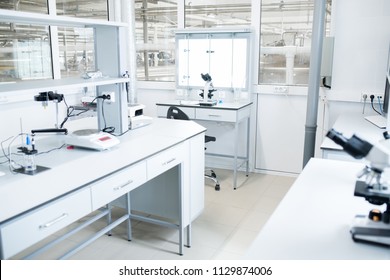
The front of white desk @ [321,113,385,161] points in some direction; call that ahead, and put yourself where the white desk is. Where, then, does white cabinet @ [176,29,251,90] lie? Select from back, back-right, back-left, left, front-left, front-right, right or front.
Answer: right

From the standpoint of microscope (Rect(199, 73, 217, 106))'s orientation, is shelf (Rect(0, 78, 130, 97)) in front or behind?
in front

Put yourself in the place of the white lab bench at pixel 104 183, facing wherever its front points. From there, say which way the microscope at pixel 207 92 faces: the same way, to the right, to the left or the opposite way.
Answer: to the right

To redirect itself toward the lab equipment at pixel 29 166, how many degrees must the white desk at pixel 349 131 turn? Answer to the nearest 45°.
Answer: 0° — it already faces it

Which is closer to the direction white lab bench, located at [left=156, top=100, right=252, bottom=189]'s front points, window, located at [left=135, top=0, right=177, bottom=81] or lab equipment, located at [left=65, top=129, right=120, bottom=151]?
the lab equipment

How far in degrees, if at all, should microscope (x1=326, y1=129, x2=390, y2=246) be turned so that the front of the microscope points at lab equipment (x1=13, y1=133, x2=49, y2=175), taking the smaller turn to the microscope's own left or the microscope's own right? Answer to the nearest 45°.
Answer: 0° — it already faces it

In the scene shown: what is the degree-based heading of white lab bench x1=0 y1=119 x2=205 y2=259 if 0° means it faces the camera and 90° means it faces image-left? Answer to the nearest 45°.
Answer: approximately 315°

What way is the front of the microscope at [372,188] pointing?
to the viewer's left

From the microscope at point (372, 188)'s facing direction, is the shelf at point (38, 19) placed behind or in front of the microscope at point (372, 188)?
in front

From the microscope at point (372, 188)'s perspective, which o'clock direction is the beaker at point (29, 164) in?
The beaker is roughly at 12 o'clock from the microscope.

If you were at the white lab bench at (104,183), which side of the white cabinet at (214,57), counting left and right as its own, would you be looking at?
front

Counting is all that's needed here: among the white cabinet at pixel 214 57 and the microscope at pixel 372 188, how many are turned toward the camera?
1
